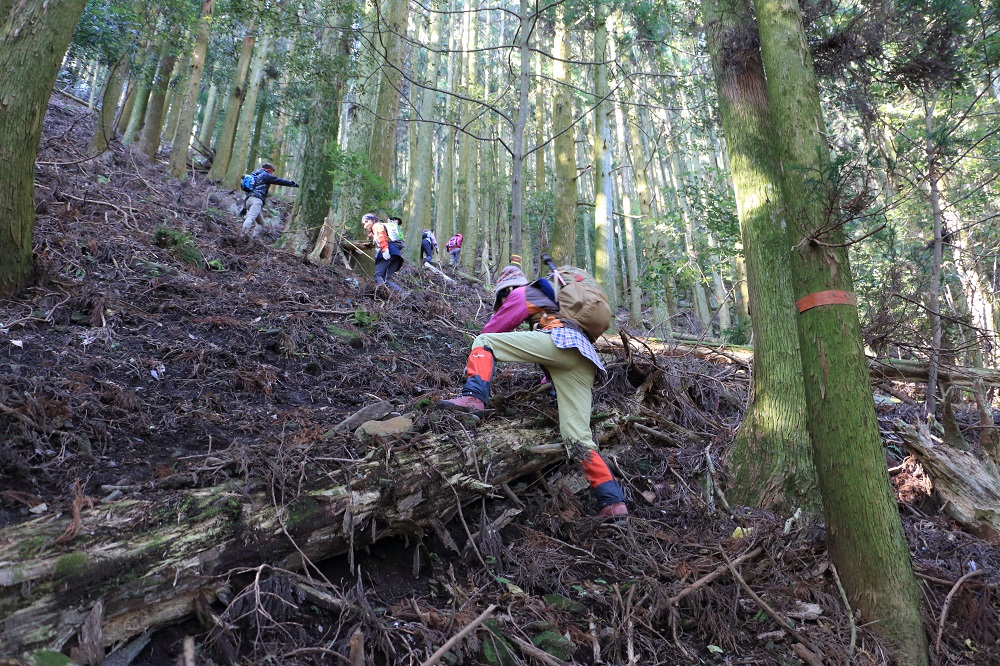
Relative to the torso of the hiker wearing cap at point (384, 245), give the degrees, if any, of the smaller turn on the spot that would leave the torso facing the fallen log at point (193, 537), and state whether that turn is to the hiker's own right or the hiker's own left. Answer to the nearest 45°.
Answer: approximately 90° to the hiker's own left

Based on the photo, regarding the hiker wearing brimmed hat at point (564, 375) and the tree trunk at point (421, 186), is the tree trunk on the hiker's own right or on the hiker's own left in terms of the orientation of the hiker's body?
on the hiker's own right

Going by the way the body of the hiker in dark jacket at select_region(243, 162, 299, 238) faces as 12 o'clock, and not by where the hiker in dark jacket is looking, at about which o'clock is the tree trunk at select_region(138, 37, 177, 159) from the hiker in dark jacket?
The tree trunk is roughly at 8 o'clock from the hiker in dark jacket.

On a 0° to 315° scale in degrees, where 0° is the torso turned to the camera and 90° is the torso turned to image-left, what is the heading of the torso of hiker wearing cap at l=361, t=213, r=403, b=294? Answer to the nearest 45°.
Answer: approximately 90°

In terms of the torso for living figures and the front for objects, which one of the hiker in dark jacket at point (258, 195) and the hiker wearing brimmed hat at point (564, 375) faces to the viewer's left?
the hiker wearing brimmed hat

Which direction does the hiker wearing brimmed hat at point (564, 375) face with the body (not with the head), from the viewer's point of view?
to the viewer's left

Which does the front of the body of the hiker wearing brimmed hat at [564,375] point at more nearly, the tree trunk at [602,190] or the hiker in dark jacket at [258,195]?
the hiker in dark jacket

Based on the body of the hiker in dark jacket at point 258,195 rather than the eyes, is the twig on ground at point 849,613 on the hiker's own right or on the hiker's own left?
on the hiker's own right

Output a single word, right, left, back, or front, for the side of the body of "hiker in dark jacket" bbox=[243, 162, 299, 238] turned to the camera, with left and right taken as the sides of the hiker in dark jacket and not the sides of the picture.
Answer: right

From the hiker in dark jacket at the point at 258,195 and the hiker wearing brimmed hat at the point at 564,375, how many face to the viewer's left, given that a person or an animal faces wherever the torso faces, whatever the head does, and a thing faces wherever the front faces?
1

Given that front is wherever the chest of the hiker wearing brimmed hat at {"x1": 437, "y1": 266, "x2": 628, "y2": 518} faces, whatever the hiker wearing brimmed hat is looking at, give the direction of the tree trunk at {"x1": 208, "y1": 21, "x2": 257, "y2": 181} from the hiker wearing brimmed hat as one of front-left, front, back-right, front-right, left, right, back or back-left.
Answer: front-right

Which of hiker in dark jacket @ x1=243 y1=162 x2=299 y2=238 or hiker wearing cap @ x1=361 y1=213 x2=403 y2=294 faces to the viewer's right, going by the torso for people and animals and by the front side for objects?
the hiker in dark jacket

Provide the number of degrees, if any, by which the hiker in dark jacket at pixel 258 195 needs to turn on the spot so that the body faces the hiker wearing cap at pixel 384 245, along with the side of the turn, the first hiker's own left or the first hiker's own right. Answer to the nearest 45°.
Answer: approximately 45° to the first hiker's own right

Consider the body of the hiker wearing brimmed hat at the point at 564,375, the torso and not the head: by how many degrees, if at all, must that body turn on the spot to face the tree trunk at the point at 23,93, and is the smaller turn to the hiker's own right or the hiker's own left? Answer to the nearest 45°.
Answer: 0° — they already face it

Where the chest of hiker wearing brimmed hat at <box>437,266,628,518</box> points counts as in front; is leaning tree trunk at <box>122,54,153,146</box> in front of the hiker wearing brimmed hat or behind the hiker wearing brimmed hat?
in front

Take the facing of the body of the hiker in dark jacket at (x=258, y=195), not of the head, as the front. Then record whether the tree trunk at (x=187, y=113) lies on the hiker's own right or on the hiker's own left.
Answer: on the hiker's own left

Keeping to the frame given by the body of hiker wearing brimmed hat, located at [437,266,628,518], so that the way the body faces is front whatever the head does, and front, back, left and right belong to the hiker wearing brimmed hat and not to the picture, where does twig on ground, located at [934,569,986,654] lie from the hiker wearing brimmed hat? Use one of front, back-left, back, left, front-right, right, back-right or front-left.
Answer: back

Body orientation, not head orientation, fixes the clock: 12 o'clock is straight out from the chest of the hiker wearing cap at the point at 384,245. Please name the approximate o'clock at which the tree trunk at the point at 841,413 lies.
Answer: The tree trunk is roughly at 8 o'clock from the hiker wearing cap.
